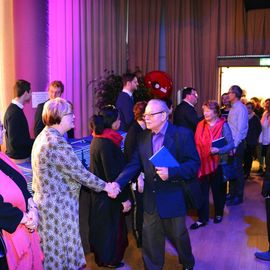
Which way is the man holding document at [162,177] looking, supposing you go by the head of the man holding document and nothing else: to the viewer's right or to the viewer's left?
to the viewer's left

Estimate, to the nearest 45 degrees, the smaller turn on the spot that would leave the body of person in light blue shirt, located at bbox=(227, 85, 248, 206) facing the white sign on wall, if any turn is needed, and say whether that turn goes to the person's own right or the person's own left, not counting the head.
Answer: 0° — they already face it

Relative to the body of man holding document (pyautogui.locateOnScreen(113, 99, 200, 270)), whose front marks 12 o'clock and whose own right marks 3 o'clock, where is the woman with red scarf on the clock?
The woman with red scarf is roughly at 5 o'clock from the man holding document.

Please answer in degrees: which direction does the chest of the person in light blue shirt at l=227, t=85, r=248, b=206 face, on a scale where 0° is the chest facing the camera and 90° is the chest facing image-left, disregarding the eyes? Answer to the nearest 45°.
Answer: approximately 90°

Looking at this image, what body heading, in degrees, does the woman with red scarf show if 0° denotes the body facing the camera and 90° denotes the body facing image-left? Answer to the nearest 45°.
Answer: approximately 45°

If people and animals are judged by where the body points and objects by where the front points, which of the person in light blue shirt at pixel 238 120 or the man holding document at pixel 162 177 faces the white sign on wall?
the person in light blue shirt

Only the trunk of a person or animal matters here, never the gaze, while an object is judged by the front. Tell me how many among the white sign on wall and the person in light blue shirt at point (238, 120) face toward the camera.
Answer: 1

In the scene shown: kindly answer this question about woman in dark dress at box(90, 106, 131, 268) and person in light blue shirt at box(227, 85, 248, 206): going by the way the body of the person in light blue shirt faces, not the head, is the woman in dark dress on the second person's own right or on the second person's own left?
on the second person's own left

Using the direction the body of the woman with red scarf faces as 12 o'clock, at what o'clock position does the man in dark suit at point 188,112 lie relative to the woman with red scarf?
The man in dark suit is roughly at 4 o'clock from the woman with red scarf.
